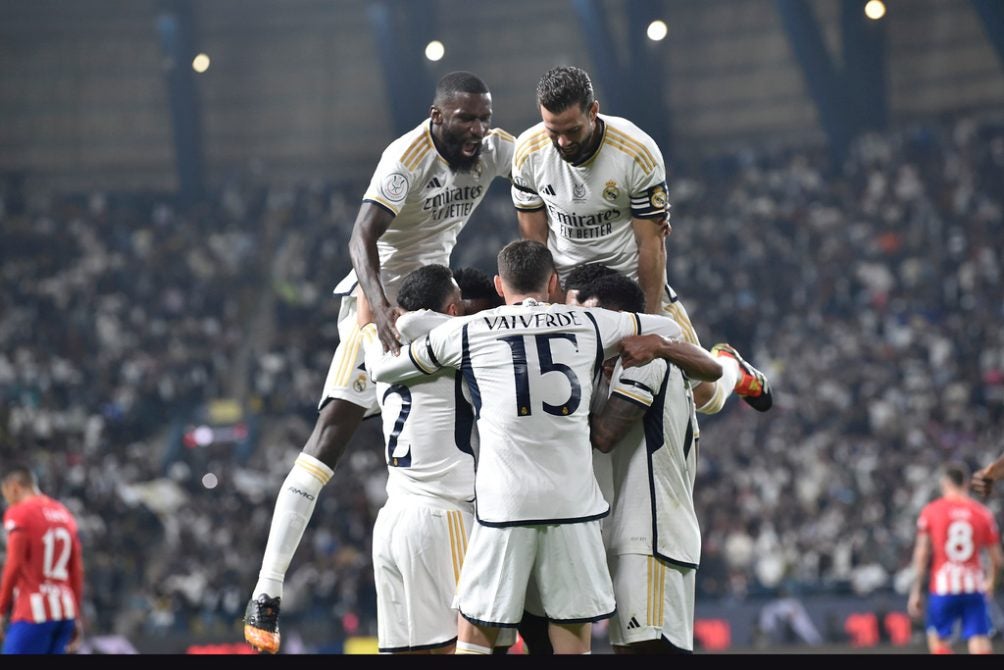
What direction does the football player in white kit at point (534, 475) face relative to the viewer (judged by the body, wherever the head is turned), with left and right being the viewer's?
facing away from the viewer

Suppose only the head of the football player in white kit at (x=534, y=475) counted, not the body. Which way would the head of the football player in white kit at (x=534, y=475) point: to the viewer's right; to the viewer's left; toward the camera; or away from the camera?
away from the camera

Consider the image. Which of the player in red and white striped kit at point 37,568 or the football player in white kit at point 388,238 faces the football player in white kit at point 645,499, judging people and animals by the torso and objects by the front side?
the football player in white kit at point 388,238

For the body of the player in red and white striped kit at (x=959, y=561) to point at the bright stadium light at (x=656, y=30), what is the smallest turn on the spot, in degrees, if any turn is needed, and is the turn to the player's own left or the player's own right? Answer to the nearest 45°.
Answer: approximately 45° to the player's own left

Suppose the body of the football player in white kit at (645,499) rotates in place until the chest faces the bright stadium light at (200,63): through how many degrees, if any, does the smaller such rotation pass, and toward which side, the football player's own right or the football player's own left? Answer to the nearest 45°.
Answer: approximately 45° to the football player's own right

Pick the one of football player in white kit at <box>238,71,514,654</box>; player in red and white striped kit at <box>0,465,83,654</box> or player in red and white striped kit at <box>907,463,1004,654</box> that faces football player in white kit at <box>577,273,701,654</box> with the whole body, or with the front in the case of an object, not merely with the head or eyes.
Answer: football player in white kit at <box>238,71,514,654</box>

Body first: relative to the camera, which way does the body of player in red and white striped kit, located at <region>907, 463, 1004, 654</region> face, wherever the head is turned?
away from the camera

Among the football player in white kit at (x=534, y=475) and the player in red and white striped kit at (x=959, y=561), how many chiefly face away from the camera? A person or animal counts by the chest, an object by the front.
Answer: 2
